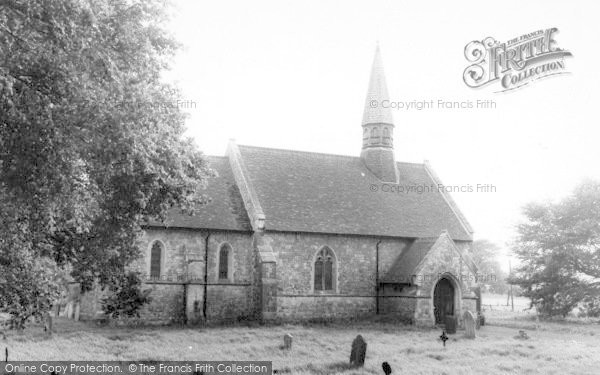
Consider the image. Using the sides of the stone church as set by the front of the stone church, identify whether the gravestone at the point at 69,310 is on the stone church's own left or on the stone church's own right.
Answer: on the stone church's own right

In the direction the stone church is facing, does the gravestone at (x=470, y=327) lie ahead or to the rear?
ahead

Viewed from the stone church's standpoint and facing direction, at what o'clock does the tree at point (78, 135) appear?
The tree is roughly at 2 o'clock from the stone church.

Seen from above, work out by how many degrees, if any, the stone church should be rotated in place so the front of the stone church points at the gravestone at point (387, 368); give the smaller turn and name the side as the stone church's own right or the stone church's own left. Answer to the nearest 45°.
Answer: approximately 45° to the stone church's own right

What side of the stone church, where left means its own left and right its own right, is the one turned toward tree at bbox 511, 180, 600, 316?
left

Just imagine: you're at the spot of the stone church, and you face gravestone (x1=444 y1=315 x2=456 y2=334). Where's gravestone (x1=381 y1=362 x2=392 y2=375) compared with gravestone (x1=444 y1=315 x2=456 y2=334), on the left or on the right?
right

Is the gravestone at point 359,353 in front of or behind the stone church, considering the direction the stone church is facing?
in front

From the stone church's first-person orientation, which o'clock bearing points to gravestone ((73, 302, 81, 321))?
The gravestone is roughly at 4 o'clock from the stone church.

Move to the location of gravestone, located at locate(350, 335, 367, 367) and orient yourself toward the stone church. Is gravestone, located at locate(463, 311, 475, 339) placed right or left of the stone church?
right
